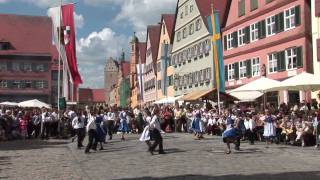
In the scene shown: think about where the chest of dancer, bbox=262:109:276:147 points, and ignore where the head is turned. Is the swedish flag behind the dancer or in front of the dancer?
behind

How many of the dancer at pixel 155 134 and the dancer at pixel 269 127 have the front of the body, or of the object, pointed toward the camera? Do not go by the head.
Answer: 1

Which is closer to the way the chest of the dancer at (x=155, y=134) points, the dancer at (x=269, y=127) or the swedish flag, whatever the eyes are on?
the dancer

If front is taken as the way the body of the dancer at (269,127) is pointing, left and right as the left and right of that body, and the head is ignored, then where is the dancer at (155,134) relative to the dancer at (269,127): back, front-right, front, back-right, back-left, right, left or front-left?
front-right

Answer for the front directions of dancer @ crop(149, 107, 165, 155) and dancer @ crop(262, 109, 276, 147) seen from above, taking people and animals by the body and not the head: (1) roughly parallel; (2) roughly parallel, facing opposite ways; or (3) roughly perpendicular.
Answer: roughly perpendicular

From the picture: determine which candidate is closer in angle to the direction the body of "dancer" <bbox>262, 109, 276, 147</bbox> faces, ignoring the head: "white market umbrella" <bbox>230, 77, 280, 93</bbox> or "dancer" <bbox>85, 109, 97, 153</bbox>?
the dancer
